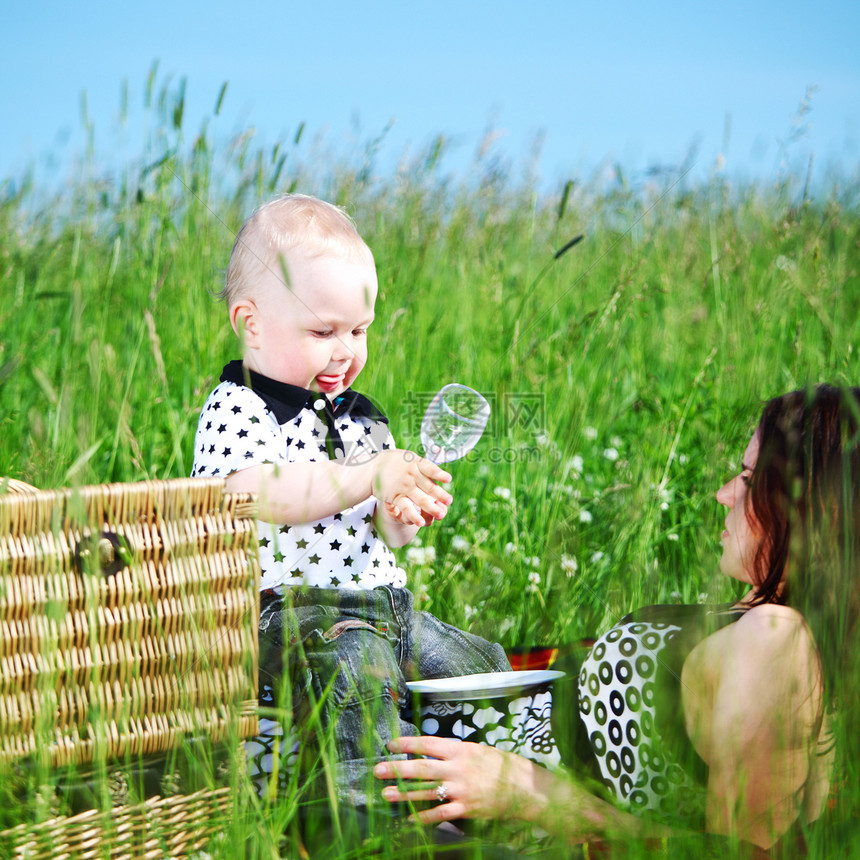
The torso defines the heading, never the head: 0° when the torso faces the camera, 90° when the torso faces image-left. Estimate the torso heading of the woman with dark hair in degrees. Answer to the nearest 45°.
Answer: approximately 90°

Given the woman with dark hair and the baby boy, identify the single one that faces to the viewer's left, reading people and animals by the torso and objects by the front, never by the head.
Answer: the woman with dark hair

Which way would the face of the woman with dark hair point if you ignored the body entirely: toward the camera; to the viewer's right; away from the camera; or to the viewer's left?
to the viewer's left

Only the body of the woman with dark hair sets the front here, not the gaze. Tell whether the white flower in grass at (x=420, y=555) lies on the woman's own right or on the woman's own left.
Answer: on the woman's own right

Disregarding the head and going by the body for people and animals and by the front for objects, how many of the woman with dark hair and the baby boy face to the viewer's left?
1
